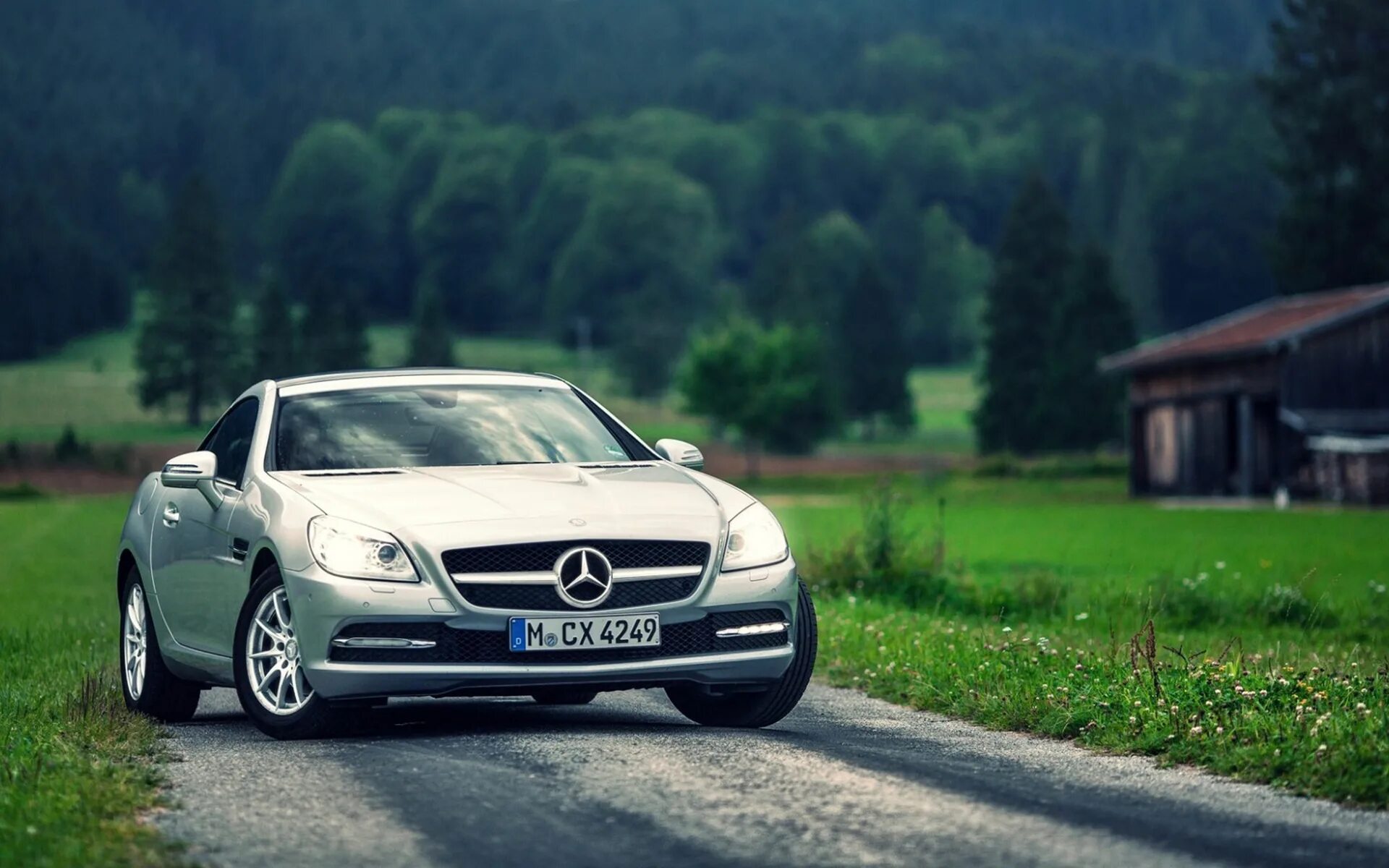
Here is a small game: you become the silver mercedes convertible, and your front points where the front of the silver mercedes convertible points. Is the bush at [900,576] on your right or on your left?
on your left

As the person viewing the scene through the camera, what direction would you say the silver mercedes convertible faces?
facing the viewer and to the right of the viewer
